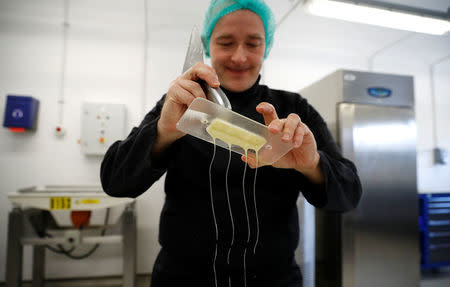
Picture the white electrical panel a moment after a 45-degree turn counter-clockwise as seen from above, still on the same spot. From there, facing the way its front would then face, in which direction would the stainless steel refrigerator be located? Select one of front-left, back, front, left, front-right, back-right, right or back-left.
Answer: front

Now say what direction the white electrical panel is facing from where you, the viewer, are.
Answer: facing the viewer

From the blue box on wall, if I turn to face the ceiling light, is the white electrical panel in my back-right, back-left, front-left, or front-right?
front-left
